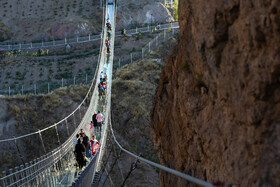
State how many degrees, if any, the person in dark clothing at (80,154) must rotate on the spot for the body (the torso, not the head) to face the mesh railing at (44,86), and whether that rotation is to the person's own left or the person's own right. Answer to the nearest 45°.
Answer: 0° — they already face it

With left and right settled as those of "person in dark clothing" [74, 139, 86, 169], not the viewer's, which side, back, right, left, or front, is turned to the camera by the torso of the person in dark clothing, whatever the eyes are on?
back

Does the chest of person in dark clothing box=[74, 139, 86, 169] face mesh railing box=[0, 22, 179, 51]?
yes
